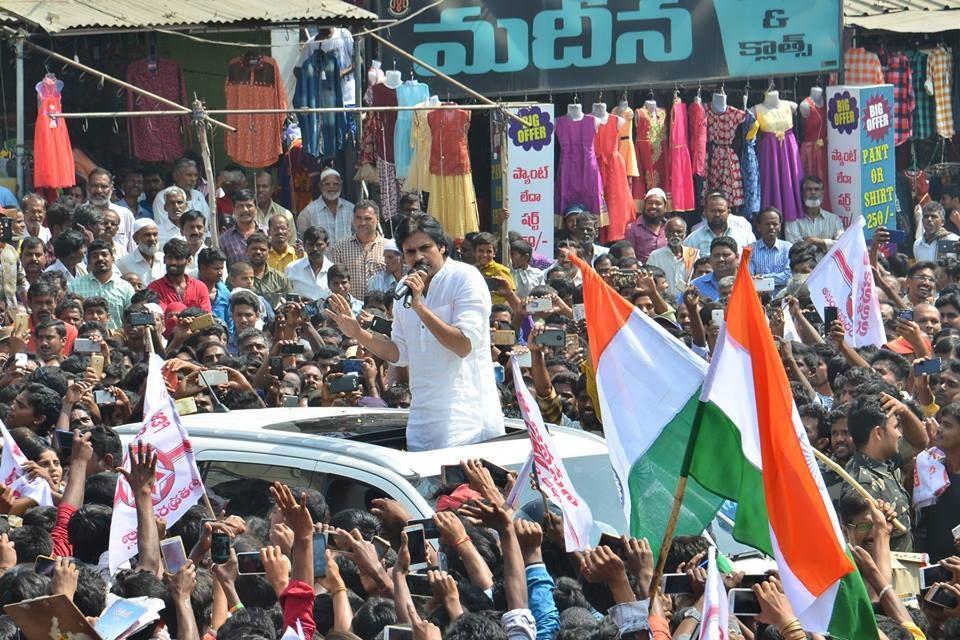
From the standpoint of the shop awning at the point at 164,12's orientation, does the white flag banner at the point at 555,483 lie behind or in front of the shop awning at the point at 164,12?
in front

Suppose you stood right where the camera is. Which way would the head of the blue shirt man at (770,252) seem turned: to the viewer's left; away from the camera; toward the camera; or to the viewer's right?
toward the camera

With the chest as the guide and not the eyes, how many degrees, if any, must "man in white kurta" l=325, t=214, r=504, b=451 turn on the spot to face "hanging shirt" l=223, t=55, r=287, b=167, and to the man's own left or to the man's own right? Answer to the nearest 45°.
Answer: approximately 135° to the man's own right

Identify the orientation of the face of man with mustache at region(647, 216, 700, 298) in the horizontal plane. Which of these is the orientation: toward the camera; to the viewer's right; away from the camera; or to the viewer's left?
toward the camera

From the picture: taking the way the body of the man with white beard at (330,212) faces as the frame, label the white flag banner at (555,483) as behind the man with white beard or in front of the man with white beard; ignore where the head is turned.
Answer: in front

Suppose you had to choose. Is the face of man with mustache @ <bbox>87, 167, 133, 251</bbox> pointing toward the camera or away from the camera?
toward the camera

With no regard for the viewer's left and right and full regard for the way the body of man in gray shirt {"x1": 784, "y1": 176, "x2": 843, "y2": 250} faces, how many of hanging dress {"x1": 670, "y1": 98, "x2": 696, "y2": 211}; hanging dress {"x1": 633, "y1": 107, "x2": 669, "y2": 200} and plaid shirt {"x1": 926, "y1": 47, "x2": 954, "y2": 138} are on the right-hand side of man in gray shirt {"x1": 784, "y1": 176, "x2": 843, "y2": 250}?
2

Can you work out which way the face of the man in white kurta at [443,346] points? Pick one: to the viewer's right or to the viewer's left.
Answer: to the viewer's left

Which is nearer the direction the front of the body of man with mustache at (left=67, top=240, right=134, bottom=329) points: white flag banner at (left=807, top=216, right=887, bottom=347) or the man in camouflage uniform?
the man in camouflage uniform

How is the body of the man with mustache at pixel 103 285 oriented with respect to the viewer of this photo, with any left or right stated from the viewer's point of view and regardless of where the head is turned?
facing the viewer

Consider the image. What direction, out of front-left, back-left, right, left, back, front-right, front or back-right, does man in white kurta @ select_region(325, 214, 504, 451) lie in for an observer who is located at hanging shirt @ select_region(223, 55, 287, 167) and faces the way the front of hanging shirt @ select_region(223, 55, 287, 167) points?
front

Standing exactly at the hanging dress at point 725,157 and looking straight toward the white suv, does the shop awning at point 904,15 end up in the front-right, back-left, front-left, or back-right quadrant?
back-left

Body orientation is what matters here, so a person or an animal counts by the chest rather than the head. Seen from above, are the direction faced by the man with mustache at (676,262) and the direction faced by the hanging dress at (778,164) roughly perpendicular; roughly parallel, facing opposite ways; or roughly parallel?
roughly parallel

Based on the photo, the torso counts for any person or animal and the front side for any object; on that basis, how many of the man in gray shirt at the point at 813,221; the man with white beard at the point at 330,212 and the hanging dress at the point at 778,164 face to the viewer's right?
0

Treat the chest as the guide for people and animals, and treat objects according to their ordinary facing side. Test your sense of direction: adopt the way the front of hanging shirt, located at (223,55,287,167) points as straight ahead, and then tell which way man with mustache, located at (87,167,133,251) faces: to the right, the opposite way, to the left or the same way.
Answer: the same way

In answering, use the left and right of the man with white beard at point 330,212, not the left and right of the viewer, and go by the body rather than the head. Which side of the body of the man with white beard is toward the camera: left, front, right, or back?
front

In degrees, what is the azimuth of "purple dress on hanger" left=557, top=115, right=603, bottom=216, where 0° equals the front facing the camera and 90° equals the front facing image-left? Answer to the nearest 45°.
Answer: approximately 0°
